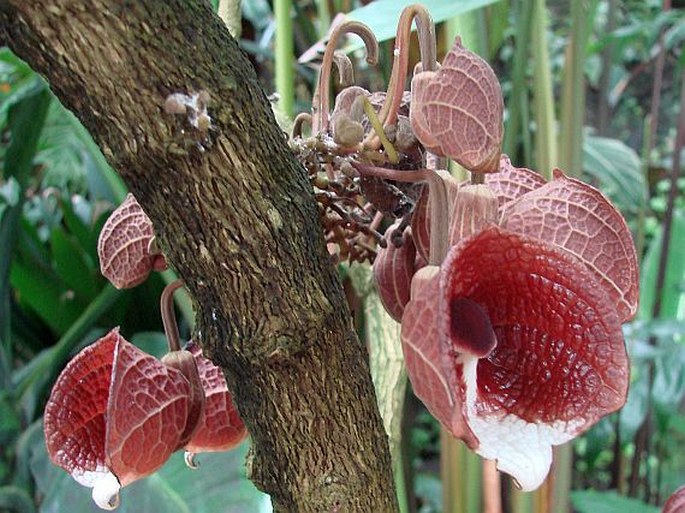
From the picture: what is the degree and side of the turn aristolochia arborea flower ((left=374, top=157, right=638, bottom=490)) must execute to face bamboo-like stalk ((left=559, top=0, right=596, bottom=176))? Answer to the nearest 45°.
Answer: approximately 135° to its left

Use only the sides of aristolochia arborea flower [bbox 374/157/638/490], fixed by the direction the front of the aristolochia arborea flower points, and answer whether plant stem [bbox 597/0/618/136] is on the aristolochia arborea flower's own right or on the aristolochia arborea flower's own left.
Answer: on the aristolochia arborea flower's own left
